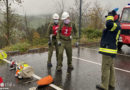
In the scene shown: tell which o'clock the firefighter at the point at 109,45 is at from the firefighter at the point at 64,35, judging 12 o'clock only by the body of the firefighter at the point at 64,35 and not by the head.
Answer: the firefighter at the point at 109,45 is roughly at 11 o'clock from the firefighter at the point at 64,35.

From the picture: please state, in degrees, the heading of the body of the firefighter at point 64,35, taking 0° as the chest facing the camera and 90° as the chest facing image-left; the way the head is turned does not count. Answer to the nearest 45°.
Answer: approximately 0°
